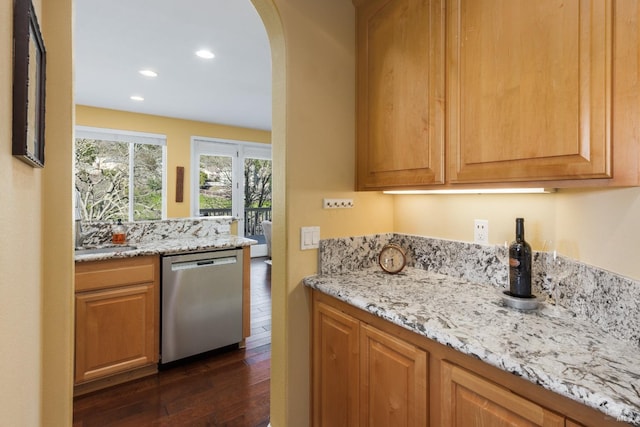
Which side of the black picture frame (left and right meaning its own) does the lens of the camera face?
right

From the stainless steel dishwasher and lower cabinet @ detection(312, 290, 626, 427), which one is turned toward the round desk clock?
the stainless steel dishwasher

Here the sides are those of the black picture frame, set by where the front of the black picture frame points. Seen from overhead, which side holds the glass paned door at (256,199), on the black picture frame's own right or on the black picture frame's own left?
on the black picture frame's own left

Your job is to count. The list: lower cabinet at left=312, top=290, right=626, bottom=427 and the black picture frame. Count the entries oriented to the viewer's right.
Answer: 1

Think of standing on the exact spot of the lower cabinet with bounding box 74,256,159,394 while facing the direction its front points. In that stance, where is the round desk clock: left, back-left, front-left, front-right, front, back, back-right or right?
front

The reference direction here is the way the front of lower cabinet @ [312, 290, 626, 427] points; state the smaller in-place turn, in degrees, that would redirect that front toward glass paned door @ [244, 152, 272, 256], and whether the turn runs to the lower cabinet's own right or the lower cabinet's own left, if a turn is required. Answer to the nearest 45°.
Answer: approximately 90° to the lower cabinet's own right

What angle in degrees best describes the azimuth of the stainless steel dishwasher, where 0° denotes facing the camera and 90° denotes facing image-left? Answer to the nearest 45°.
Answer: approximately 315°

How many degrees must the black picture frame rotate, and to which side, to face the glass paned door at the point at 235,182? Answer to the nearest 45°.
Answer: approximately 45° to its left

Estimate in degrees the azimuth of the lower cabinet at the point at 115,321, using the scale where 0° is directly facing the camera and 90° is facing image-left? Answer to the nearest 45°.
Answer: approximately 315°

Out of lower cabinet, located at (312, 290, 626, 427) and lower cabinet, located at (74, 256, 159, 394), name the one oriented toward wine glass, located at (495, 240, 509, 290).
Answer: lower cabinet, located at (74, 256, 159, 394)

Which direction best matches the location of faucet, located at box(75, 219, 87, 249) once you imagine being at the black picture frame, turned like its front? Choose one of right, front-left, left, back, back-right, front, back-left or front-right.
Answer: left

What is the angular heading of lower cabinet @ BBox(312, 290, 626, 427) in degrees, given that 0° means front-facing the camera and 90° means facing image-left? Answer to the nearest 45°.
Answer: approximately 45°

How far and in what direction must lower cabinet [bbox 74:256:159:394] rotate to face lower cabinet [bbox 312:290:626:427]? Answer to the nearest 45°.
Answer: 0° — it already faces it

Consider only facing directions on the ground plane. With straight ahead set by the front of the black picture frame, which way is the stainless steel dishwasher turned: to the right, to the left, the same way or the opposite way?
to the right

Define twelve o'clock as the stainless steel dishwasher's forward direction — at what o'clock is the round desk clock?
The round desk clock is roughly at 12 o'clock from the stainless steel dishwasher.
